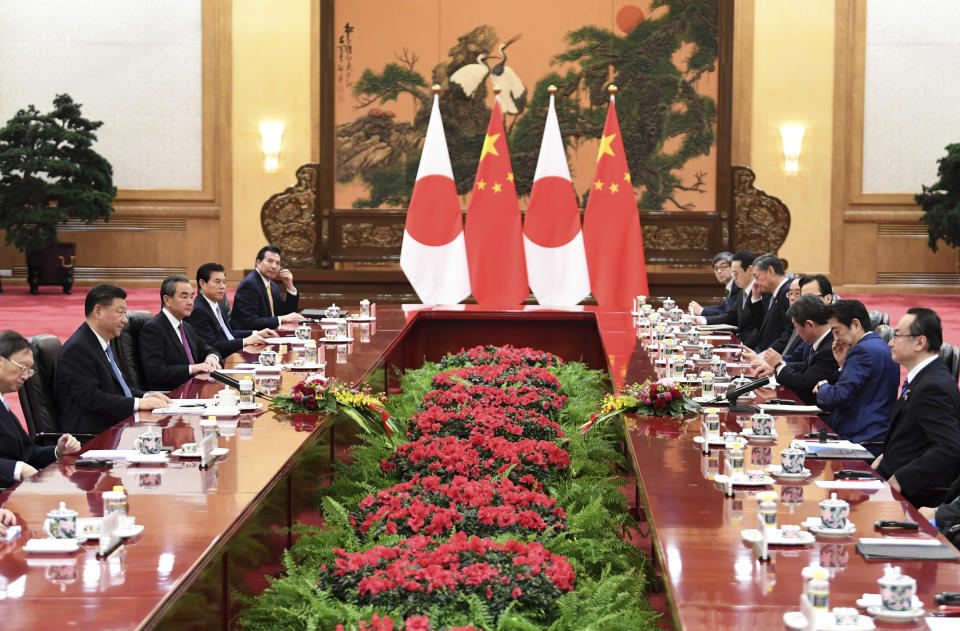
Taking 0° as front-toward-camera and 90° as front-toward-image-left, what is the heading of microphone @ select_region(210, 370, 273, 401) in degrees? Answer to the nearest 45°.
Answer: approximately 90°

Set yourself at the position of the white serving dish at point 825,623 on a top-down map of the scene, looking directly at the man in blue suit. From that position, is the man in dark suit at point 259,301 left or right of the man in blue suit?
left

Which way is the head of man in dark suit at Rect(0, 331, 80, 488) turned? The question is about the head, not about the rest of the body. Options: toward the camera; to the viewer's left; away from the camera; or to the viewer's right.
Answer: to the viewer's right

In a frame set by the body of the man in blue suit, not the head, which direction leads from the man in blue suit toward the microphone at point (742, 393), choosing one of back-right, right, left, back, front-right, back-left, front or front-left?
front-left

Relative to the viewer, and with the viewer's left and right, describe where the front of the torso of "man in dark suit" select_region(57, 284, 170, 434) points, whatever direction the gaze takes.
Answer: facing to the right of the viewer

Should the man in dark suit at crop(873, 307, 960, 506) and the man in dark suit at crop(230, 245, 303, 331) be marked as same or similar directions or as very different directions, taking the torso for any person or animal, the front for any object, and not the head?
very different directions

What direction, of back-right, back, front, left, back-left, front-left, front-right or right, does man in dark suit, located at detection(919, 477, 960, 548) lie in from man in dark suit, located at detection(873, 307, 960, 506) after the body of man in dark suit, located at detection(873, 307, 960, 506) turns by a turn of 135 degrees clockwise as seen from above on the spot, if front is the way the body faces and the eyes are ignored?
back-right

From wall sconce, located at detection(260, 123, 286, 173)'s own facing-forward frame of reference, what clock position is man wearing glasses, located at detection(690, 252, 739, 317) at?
The man wearing glasses is roughly at 11 o'clock from the wall sconce.

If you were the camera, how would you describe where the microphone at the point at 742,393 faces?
facing to the right of the viewer

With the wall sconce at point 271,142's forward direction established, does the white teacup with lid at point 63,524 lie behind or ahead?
ahead

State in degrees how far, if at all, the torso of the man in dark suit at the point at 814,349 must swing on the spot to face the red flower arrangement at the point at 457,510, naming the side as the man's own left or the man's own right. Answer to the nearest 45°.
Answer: approximately 45° to the man's own left

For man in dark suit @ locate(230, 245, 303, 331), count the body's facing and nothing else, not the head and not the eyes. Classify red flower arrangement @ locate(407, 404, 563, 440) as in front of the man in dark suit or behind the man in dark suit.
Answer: in front

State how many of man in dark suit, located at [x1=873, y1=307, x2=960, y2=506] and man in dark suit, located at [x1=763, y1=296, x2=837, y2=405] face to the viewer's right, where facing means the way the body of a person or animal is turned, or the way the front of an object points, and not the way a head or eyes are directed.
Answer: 0

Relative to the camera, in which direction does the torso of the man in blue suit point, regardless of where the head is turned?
to the viewer's left
